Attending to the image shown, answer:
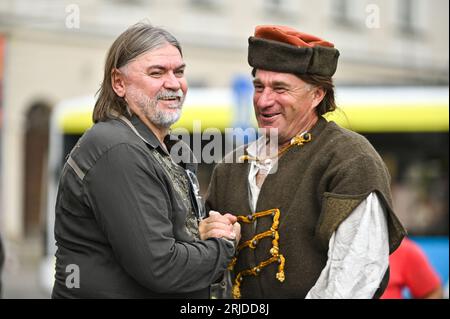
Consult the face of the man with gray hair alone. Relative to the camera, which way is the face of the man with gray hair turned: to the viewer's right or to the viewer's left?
to the viewer's right

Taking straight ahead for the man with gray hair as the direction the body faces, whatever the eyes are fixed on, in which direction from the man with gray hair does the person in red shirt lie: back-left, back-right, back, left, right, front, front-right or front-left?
front-left

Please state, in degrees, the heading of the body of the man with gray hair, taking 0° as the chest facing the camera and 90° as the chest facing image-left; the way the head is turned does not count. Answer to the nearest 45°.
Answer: approximately 270°
